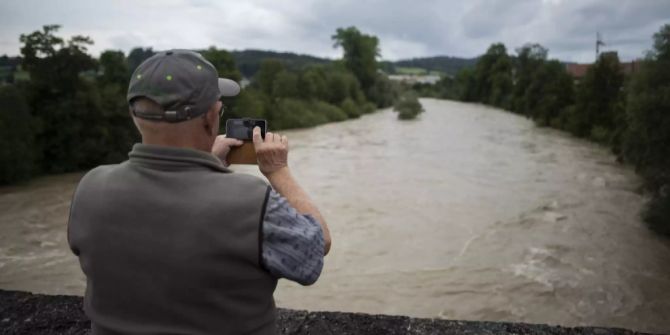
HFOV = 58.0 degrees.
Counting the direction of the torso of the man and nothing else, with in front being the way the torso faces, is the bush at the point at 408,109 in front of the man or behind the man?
in front

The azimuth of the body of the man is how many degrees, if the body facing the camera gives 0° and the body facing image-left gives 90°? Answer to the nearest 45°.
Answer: approximately 225°

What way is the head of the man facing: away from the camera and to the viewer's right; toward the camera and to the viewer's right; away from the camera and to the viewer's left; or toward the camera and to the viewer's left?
away from the camera and to the viewer's right

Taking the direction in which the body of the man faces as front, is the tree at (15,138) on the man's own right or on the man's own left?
on the man's own left

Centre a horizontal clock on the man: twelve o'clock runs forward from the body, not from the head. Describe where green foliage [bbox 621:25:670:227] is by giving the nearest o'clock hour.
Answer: The green foliage is roughly at 12 o'clock from the man.
